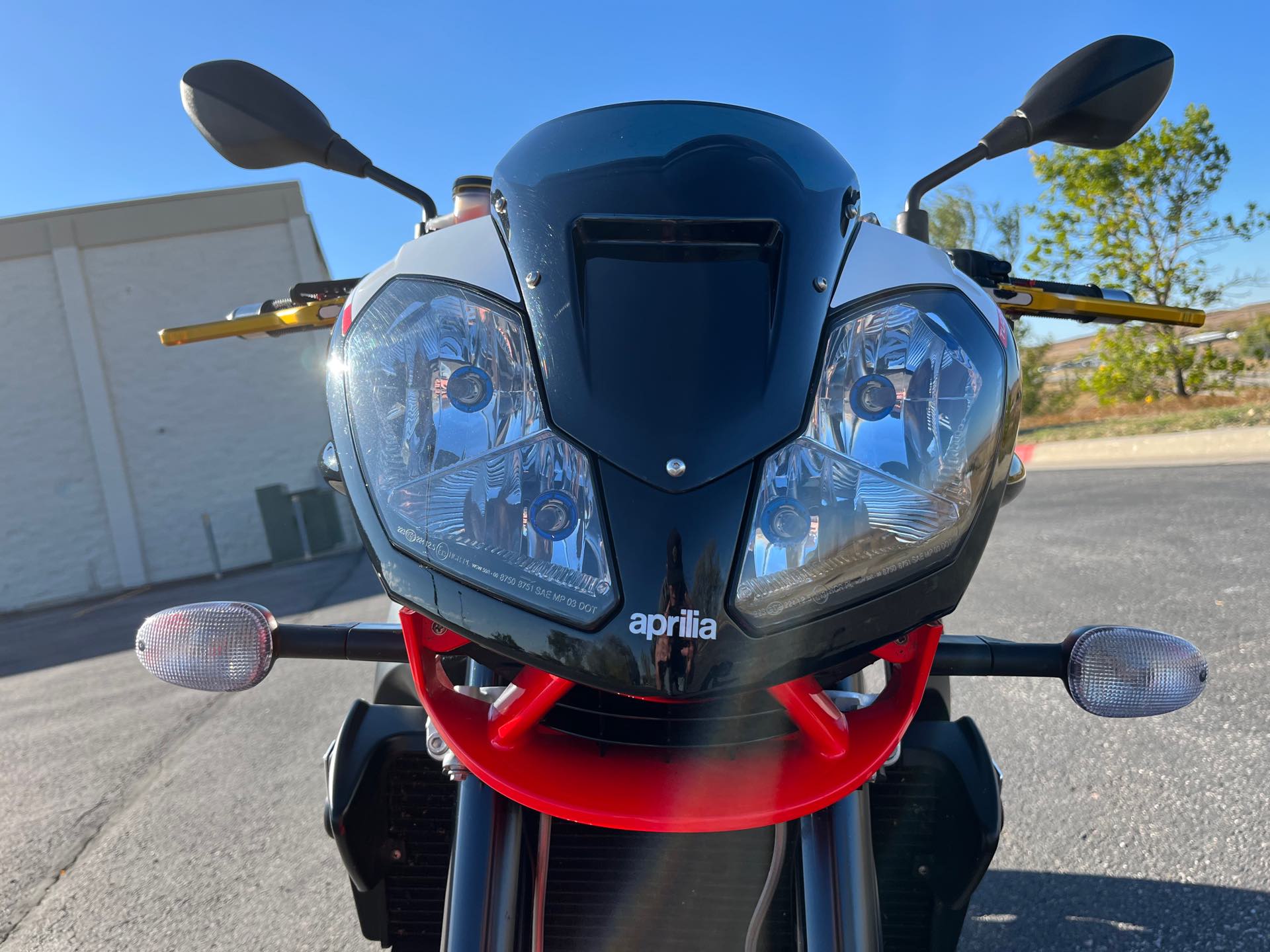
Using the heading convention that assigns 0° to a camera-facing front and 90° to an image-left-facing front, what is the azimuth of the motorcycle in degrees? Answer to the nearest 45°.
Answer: approximately 0°

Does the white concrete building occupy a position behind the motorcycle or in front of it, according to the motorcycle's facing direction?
behind
